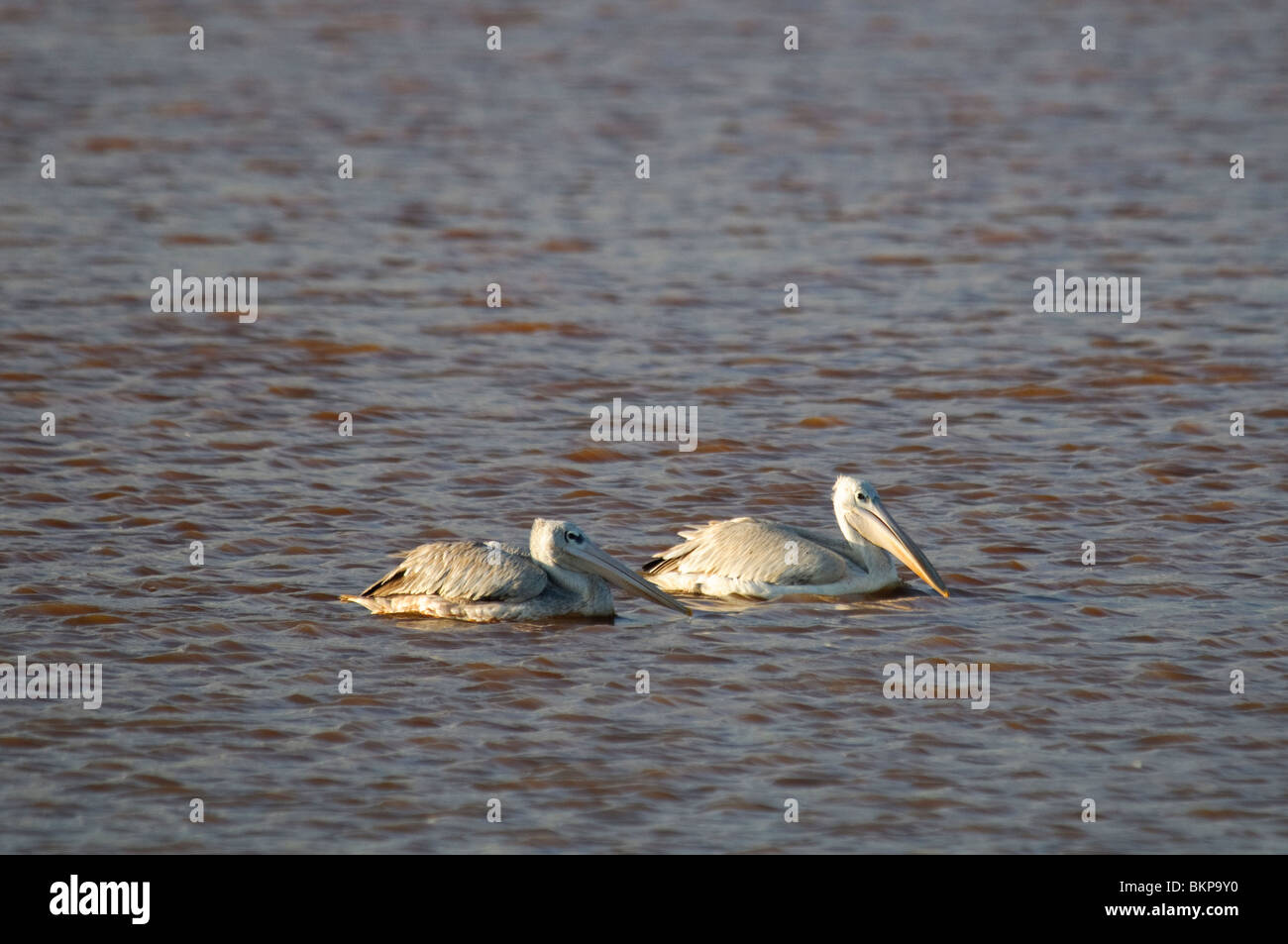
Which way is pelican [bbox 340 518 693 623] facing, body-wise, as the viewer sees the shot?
to the viewer's right

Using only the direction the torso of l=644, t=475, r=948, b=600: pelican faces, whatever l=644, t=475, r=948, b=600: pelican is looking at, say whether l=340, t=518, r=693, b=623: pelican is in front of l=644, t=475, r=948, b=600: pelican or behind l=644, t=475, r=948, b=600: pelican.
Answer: behind

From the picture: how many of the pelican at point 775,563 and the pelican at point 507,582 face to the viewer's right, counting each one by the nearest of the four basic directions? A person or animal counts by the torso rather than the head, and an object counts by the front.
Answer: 2

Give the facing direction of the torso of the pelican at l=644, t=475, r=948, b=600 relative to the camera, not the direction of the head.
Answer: to the viewer's right
